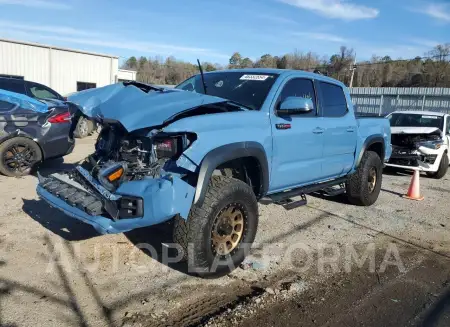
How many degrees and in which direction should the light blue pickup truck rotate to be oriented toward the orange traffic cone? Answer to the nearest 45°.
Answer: approximately 180°

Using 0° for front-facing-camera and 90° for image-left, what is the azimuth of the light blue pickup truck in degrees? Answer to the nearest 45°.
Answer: approximately 45°

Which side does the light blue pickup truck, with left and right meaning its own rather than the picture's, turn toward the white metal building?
right

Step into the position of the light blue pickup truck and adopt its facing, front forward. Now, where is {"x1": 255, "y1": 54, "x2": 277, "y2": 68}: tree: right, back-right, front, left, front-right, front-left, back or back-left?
back-right

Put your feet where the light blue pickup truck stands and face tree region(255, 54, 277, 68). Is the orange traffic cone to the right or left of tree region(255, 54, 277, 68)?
right
